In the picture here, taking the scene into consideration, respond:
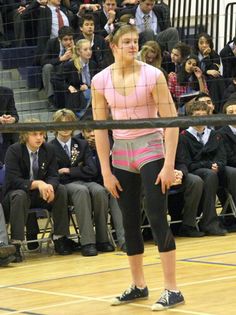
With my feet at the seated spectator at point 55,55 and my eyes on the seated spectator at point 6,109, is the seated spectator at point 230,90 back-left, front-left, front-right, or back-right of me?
back-left

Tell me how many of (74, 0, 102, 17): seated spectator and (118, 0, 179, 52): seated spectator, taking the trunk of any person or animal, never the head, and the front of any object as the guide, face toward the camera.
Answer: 2

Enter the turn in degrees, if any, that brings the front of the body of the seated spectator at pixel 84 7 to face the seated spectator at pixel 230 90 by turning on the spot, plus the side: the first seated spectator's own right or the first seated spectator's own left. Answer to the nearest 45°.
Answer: approximately 45° to the first seated spectator's own left

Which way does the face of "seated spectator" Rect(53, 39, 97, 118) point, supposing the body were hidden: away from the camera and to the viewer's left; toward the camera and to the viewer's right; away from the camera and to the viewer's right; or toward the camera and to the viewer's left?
toward the camera and to the viewer's right

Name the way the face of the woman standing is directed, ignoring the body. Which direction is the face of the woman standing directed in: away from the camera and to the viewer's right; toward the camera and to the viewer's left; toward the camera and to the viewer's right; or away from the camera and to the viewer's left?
toward the camera and to the viewer's right

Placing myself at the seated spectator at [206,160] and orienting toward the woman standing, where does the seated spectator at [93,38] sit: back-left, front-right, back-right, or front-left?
back-right

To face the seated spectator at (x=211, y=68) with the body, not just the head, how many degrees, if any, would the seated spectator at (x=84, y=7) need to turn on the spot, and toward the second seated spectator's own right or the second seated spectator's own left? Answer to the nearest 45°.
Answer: approximately 45° to the second seated spectator's own left

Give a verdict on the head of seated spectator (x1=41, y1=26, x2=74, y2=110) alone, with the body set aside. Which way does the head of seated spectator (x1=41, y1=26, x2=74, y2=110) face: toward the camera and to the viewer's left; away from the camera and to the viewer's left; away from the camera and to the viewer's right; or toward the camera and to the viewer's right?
toward the camera and to the viewer's right

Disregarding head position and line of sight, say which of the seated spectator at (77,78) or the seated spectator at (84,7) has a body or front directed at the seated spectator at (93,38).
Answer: the seated spectator at (84,7)

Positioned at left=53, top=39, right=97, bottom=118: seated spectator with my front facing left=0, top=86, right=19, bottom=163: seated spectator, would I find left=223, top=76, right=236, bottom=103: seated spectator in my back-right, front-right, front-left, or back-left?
back-left

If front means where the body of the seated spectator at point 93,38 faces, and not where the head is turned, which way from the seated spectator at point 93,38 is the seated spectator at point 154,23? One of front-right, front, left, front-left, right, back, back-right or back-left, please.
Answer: left

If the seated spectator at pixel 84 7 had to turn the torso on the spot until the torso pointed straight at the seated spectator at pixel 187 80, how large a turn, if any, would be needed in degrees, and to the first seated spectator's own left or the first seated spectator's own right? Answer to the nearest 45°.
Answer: approximately 45° to the first seated spectator's own left

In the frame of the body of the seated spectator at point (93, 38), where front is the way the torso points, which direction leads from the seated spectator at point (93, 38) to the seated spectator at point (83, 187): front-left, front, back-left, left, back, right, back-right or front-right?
front-right
